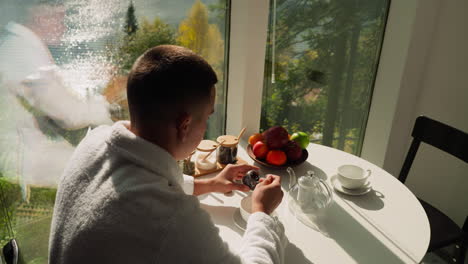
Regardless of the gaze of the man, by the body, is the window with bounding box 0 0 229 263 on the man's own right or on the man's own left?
on the man's own left

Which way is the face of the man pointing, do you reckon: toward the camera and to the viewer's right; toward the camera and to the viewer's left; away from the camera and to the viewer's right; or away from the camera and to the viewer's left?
away from the camera and to the viewer's right

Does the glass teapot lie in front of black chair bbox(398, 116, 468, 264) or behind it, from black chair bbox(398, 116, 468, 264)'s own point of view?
in front

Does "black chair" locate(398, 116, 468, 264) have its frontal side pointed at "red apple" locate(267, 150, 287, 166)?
yes

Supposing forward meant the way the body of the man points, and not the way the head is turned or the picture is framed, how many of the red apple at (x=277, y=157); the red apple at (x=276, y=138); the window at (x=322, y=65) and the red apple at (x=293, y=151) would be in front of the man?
4

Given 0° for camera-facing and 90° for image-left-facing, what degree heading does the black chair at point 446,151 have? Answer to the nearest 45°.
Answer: approximately 45°

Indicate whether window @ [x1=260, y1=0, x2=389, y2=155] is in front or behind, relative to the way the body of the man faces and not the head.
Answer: in front

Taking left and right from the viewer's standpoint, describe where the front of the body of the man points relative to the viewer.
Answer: facing away from the viewer and to the right of the viewer

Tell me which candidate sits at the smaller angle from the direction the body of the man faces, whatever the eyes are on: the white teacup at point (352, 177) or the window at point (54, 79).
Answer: the white teacup

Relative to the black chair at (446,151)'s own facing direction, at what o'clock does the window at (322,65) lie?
The window is roughly at 2 o'clock from the black chair.

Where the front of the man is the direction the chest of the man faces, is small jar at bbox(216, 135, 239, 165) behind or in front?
in front

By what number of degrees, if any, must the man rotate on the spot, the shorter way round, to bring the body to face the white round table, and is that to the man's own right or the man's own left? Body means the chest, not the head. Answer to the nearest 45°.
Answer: approximately 45° to the man's own right
